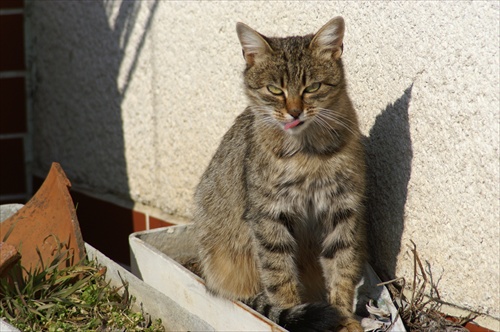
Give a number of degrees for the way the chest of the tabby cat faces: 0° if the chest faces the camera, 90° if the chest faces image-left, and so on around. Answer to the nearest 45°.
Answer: approximately 315°

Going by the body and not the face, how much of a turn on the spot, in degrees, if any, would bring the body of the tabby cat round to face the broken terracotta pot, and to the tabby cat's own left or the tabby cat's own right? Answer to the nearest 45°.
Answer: approximately 135° to the tabby cat's own right
